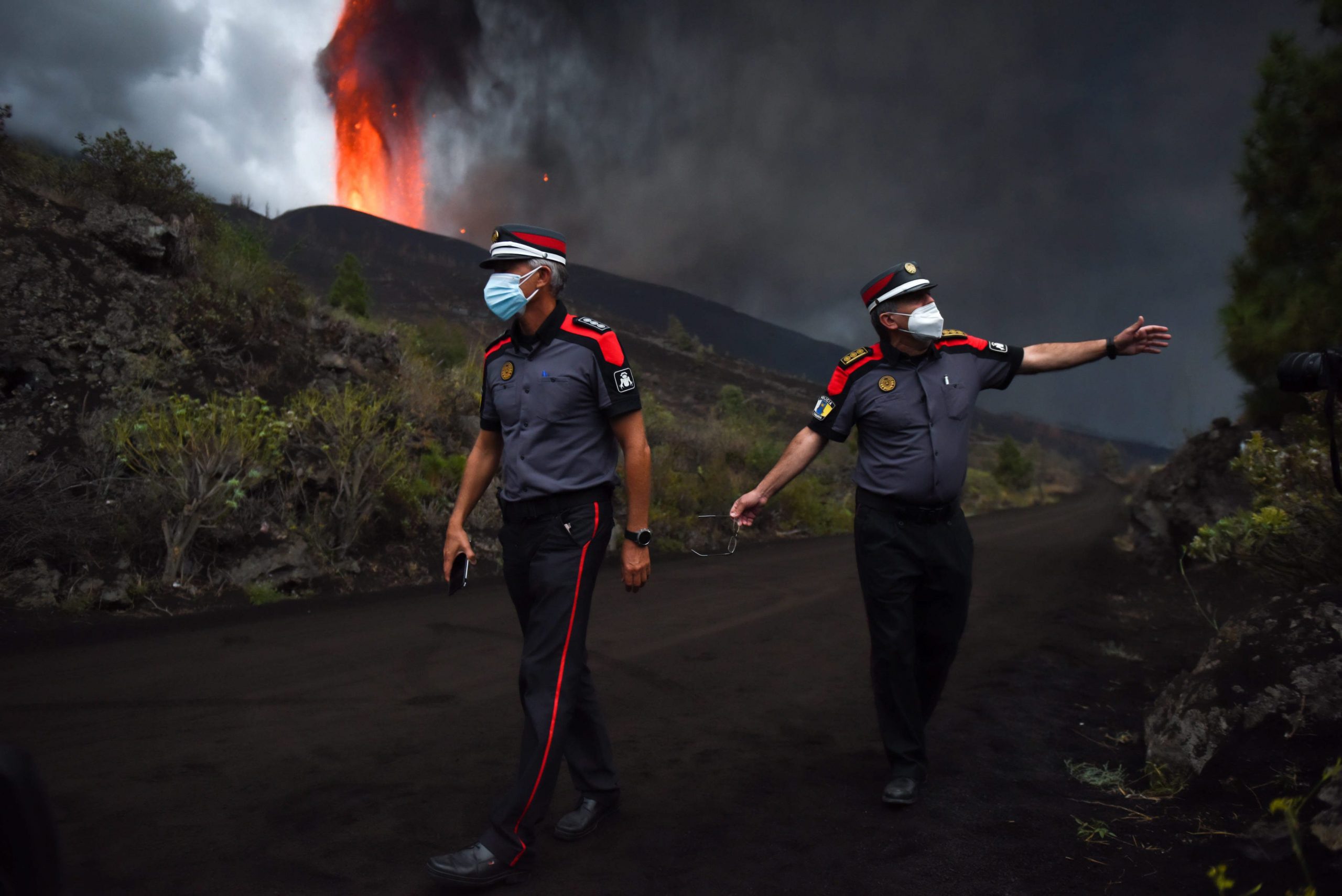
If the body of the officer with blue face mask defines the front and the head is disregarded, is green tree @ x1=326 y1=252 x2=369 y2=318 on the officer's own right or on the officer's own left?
on the officer's own right

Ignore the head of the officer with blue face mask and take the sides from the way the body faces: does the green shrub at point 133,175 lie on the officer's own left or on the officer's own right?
on the officer's own right

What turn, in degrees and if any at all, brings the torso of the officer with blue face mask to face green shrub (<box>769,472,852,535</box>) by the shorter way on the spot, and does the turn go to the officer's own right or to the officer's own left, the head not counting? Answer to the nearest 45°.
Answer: approximately 135° to the officer's own right

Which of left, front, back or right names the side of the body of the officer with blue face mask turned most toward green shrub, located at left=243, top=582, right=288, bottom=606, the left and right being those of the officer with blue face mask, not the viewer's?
right

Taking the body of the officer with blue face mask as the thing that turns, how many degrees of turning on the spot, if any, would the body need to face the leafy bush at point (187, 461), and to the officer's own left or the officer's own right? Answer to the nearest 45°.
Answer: approximately 90° to the officer's own right

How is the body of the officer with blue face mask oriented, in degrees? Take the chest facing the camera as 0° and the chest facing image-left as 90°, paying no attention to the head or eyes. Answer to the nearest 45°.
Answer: approximately 45°
